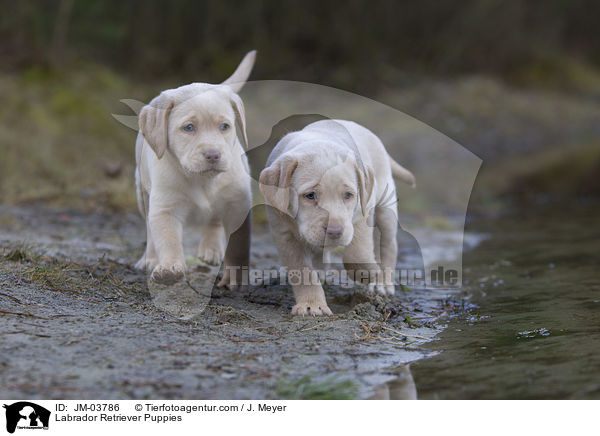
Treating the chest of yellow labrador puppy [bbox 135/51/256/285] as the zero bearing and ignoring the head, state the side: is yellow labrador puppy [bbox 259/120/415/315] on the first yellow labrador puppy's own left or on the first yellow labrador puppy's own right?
on the first yellow labrador puppy's own left

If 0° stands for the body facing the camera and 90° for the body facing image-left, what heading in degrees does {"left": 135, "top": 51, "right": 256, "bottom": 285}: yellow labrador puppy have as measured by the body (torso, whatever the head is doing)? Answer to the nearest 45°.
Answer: approximately 0°
